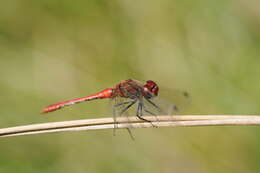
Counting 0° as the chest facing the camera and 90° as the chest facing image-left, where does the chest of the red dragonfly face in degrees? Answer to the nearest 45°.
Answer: approximately 270°
